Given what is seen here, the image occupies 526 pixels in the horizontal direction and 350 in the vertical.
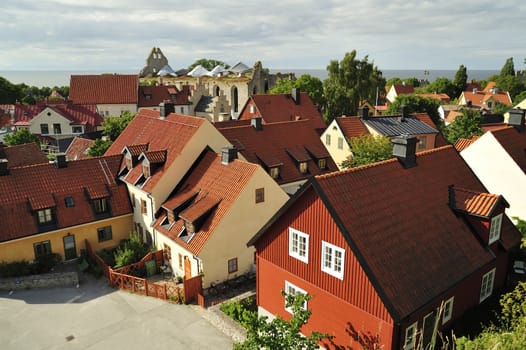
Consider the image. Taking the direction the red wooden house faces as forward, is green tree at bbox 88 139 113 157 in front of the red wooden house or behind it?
behind

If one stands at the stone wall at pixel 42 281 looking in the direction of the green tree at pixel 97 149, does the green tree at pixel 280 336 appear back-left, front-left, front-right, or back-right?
back-right

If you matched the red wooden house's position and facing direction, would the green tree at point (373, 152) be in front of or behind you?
behind
